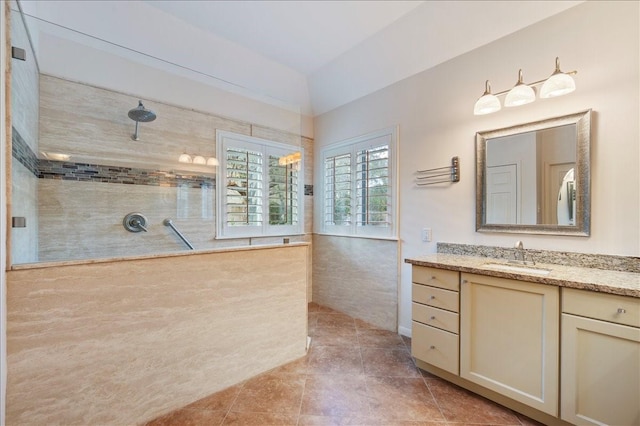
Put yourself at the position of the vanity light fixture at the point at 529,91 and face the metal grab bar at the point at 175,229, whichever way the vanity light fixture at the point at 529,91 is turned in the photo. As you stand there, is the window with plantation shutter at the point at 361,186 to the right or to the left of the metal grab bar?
right

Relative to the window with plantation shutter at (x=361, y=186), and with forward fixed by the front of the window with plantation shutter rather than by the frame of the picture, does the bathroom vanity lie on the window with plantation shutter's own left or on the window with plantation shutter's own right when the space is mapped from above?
on the window with plantation shutter's own left

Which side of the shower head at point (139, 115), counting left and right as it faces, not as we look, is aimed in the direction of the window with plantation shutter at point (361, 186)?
left

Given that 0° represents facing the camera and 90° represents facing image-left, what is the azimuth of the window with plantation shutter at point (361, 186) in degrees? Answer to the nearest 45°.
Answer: approximately 45°

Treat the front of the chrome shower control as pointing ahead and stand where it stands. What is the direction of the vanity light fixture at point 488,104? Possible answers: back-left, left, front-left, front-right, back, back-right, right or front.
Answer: front-left

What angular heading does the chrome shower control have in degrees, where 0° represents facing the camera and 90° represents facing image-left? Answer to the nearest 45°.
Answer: approximately 0°

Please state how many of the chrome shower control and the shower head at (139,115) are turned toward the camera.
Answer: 2
